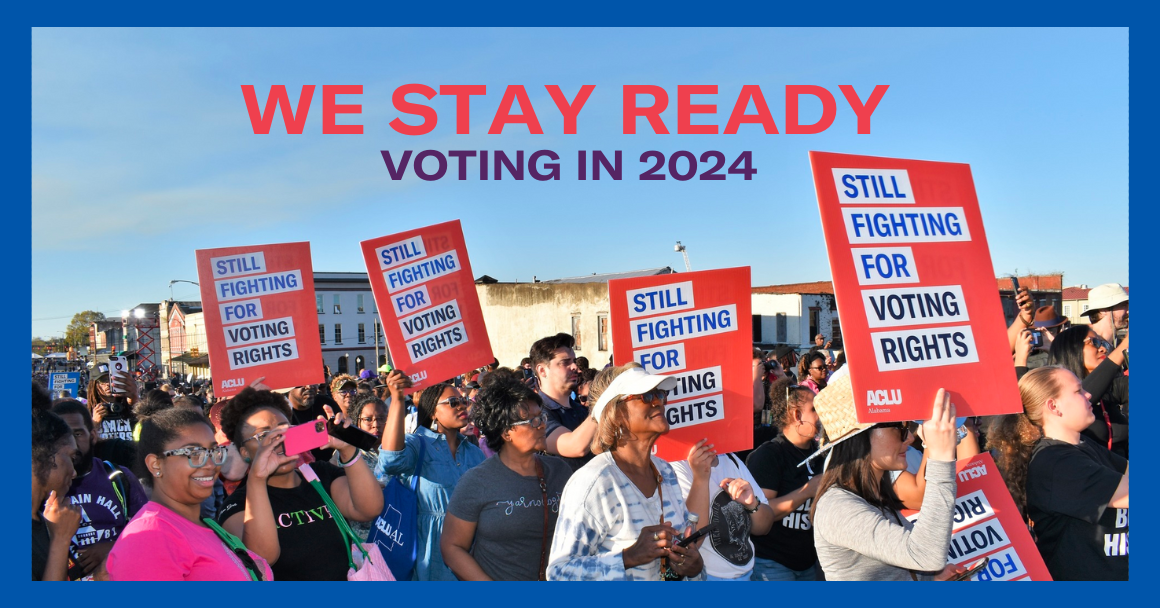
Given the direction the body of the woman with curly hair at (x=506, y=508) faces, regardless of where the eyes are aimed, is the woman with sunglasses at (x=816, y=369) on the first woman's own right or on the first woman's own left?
on the first woman's own left

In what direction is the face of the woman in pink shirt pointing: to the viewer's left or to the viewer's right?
to the viewer's right

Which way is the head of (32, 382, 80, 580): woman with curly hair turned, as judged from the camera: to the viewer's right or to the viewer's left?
to the viewer's right

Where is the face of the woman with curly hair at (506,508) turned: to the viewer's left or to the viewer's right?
to the viewer's right
